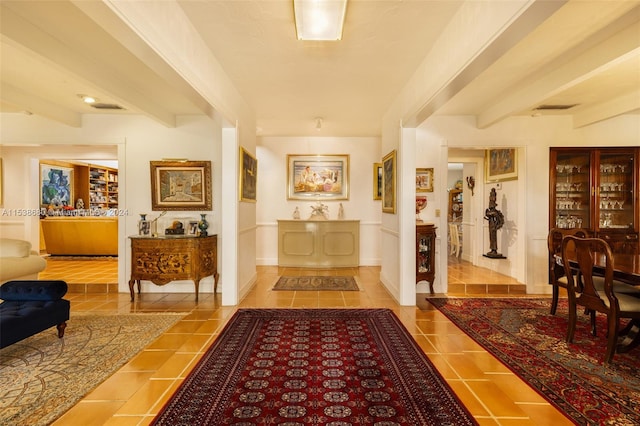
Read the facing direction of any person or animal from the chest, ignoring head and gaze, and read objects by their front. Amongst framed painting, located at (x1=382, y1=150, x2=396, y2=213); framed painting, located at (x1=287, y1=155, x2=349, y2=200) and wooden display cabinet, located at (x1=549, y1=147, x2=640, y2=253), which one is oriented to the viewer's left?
framed painting, located at (x1=382, y1=150, x2=396, y2=213)

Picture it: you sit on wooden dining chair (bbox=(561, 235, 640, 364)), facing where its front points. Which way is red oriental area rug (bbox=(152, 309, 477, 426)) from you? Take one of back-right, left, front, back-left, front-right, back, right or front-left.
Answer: back

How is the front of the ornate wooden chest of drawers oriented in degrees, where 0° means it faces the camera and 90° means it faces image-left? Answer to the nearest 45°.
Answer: approximately 0°

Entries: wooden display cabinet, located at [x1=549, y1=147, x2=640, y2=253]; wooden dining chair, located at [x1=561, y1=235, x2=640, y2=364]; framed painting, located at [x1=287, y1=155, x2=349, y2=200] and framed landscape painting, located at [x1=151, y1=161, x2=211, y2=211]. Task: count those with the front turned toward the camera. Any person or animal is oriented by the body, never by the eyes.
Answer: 3

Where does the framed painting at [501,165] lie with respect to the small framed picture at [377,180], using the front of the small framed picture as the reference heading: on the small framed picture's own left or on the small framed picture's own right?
on the small framed picture's own left

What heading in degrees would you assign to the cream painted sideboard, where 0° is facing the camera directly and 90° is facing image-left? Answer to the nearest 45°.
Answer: approximately 0°

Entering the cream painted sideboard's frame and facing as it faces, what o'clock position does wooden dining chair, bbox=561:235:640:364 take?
The wooden dining chair is roughly at 11 o'clock from the cream painted sideboard.

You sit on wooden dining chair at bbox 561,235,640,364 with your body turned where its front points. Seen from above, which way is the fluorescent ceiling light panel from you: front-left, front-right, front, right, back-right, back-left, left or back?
back

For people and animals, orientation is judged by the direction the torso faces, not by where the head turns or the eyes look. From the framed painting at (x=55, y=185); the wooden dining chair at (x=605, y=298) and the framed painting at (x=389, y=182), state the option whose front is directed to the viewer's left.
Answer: the framed painting at (x=389, y=182)
